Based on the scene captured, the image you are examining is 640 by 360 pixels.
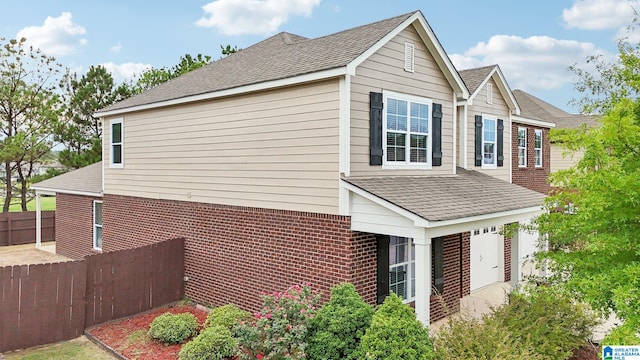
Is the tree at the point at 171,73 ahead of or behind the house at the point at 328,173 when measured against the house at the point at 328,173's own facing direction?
behind

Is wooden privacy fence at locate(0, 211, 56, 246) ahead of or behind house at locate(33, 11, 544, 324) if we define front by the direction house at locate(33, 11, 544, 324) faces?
behind

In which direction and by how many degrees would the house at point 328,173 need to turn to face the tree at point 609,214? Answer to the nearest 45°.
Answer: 0° — it already faces it

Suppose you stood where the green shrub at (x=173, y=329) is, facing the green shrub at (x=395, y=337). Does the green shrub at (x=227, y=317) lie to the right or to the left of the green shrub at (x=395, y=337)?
left

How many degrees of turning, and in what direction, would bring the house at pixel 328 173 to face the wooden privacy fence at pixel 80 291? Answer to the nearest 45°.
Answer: approximately 135° to its right

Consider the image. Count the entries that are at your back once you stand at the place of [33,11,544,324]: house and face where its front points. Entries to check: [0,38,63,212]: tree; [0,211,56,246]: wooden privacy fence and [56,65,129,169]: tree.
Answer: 3

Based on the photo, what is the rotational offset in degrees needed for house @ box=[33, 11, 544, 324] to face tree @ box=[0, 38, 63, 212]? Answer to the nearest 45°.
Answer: approximately 180°

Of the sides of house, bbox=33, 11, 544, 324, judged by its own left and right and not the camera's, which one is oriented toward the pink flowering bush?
right

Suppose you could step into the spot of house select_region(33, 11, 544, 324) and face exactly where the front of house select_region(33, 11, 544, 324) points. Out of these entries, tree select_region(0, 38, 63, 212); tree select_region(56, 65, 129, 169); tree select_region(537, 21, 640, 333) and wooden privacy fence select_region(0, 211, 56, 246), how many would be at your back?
3

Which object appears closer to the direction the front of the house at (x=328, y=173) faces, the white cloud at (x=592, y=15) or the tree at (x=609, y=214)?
the tree

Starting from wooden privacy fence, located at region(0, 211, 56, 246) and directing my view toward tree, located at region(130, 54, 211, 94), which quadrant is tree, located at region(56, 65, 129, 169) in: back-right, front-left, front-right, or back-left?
front-left

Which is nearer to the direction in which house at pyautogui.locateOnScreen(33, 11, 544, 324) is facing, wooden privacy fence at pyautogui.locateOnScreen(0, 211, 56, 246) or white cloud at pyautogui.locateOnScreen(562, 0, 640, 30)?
the white cloud

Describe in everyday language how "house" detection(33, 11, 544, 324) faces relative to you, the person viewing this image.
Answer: facing the viewer and to the right of the viewer

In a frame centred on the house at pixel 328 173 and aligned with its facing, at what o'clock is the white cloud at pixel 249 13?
The white cloud is roughly at 7 o'clock from the house.

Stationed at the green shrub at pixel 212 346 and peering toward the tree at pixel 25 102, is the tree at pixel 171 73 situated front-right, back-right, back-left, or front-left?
front-right

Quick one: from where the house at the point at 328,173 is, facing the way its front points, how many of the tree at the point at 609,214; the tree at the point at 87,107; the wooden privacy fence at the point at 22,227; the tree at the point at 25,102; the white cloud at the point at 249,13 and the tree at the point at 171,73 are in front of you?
1

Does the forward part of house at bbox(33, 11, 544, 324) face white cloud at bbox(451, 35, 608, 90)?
no

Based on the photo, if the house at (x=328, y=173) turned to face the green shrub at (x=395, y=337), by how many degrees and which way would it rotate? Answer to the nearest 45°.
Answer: approximately 45° to its right

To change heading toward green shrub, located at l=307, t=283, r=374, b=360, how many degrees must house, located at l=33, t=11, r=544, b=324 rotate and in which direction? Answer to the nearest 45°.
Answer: approximately 45° to its right
